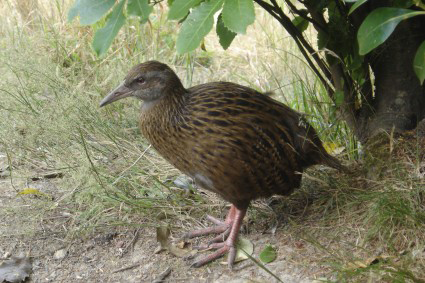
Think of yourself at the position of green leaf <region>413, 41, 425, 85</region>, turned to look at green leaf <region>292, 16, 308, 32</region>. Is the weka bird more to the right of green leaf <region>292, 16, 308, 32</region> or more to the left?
left

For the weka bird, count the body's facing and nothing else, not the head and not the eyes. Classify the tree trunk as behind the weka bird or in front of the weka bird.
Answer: behind

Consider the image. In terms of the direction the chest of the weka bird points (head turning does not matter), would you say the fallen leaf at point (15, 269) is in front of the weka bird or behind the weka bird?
in front

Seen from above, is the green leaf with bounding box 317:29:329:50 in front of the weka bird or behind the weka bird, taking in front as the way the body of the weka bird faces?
behind

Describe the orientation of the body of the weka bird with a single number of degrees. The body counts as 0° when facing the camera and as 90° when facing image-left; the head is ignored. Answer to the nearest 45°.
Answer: approximately 90°
